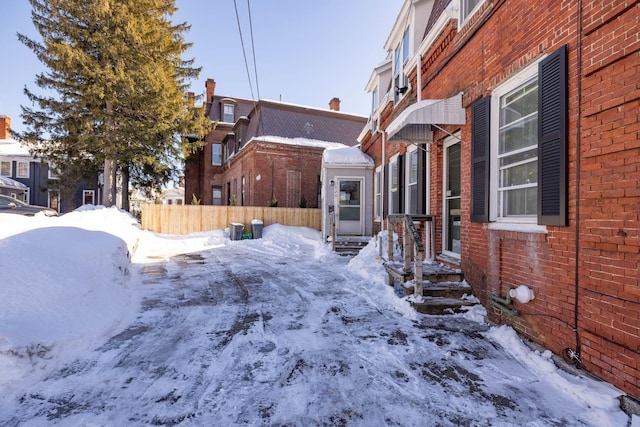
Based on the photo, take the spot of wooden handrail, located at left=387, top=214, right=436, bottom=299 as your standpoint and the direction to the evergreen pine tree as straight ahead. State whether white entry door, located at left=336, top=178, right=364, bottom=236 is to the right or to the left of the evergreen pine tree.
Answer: right

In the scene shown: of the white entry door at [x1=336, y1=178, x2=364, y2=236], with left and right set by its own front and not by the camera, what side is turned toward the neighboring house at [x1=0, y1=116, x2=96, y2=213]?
right

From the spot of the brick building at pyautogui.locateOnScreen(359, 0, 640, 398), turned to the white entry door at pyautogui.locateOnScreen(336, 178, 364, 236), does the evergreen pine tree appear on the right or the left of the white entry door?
left

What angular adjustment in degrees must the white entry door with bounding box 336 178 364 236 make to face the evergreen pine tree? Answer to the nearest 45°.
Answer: approximately 90° to its right

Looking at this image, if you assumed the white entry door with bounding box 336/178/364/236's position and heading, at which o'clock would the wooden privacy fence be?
The wooden privacy fence is roughly at 4 o'clock from the white entry door.

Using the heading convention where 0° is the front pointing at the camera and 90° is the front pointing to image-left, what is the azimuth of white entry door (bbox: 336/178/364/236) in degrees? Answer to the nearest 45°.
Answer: approximately 0°

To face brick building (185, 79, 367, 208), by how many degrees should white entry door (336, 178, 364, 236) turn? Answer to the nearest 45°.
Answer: approximately 135° to its right

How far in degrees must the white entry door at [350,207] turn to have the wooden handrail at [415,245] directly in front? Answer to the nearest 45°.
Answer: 0° — it already faces it

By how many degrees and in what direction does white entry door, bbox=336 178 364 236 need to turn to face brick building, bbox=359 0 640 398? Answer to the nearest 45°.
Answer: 0° — it already faces it
